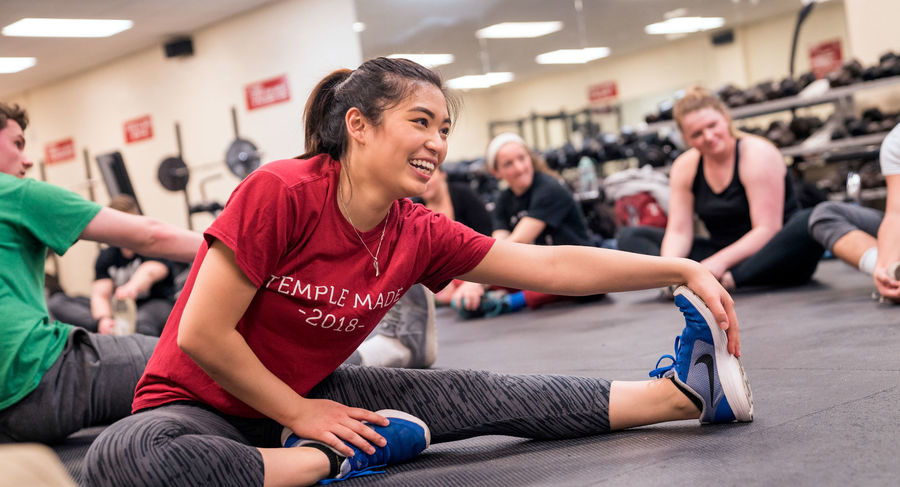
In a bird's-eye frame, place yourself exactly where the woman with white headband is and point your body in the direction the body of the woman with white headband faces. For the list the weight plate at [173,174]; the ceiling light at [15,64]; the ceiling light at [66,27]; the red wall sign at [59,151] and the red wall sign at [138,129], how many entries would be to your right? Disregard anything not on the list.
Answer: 5

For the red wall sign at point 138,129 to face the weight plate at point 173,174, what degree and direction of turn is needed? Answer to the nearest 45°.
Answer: approximately 45° to its left

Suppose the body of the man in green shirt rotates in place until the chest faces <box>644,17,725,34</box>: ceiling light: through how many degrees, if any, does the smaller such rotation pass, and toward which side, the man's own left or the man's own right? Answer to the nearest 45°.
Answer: approximately 45° to the man's own left

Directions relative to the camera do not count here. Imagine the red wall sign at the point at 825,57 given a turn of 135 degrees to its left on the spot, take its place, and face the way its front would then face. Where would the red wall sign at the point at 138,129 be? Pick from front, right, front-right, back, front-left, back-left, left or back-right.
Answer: back

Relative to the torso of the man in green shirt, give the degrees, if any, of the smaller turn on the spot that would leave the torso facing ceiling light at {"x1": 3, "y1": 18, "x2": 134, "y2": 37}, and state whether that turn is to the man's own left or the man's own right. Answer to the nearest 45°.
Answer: approximately 90° to the man's own left

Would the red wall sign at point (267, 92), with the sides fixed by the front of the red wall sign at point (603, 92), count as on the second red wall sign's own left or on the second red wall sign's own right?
on the second red wall sign's own right

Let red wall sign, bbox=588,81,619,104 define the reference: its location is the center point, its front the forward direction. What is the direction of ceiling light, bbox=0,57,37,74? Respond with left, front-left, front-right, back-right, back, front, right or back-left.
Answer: front-right

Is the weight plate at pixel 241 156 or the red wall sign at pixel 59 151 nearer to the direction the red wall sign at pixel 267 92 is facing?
the weight plate

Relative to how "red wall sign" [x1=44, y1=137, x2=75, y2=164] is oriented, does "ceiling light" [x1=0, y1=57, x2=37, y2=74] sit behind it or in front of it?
in front

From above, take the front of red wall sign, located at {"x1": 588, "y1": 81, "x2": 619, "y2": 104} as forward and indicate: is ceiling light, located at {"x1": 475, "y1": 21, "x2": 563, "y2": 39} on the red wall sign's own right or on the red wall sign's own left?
on the red wall sign's own right

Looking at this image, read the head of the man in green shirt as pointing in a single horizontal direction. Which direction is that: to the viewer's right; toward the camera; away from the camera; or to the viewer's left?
to the viewer's right
